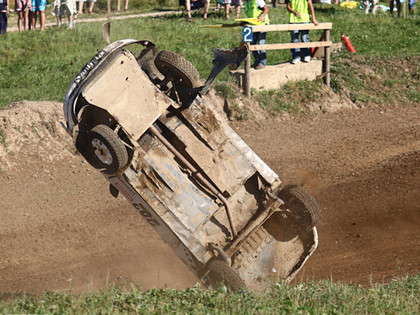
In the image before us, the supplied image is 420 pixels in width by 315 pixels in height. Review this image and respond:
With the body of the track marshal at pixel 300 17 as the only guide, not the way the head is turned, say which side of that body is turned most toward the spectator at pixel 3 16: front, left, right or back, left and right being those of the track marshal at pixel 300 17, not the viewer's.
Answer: right

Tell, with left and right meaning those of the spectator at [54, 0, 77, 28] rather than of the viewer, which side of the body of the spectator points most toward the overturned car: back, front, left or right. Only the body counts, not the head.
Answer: front

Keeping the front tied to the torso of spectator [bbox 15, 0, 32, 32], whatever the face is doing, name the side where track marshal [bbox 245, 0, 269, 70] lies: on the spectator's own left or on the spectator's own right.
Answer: on the spectator's own left

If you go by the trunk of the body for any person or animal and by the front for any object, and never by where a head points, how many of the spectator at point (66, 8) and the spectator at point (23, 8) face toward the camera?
2

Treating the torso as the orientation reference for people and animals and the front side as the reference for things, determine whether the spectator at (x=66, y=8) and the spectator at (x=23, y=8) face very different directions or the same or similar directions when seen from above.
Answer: same or similar directions

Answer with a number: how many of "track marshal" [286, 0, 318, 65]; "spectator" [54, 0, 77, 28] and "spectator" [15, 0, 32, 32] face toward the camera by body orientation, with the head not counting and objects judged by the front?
3

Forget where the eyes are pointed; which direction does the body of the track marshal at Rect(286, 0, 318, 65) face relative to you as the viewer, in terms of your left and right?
facing the viewer

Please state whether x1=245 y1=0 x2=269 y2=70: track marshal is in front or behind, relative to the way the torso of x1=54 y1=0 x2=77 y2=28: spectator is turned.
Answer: in front

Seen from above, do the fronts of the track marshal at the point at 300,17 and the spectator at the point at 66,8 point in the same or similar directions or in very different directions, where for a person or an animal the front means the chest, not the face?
same or similar directions

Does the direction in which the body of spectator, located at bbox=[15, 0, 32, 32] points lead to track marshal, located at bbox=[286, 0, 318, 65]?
no

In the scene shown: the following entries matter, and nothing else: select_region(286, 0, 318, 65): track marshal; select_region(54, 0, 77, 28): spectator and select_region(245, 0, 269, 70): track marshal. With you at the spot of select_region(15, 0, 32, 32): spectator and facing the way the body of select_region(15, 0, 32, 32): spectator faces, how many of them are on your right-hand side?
0

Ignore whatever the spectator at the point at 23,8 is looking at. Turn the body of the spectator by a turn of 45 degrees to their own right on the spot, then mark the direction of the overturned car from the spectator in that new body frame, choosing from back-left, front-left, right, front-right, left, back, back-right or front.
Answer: front-left

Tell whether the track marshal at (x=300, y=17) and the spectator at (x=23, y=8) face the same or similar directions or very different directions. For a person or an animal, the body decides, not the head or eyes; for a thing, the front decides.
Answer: same or similar directions
